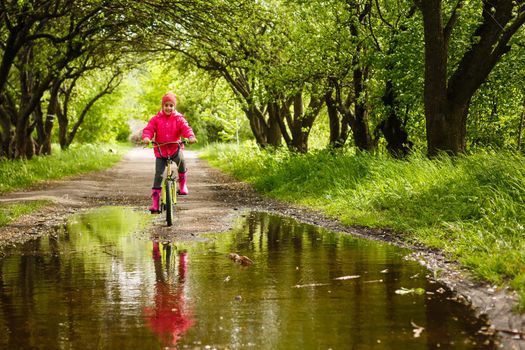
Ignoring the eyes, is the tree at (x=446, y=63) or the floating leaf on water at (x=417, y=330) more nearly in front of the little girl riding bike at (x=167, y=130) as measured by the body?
the floating leaf on water

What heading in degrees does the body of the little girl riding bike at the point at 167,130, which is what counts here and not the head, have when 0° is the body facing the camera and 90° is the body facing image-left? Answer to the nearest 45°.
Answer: approximately 0°

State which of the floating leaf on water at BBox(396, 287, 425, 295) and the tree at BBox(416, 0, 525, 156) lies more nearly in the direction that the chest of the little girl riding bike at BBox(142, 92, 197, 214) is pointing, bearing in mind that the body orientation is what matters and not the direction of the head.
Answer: the floating leaf on water

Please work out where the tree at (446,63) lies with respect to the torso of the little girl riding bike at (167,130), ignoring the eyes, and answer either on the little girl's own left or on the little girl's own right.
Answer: on the little girl's own left

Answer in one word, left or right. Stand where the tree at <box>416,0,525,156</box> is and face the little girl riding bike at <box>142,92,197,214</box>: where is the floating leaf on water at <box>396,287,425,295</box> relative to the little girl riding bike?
left

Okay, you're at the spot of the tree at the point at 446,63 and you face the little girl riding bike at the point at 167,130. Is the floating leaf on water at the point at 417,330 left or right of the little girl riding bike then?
left

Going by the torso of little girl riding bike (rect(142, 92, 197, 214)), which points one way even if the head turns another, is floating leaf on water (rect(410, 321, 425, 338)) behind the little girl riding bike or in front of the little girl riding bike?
in front

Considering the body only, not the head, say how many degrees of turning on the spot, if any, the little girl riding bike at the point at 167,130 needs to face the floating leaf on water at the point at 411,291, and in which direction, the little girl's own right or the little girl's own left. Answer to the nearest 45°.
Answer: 0° — they already face it
